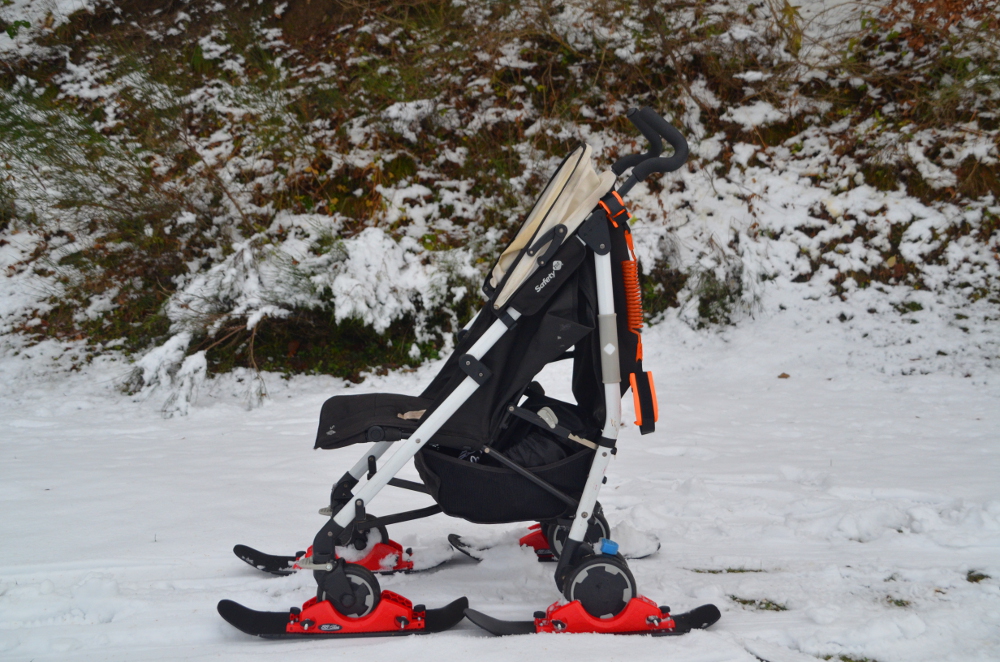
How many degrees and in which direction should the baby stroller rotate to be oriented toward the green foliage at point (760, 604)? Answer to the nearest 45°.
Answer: approximately 180°

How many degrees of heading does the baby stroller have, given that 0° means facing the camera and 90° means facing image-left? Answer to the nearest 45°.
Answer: approximately 90°
